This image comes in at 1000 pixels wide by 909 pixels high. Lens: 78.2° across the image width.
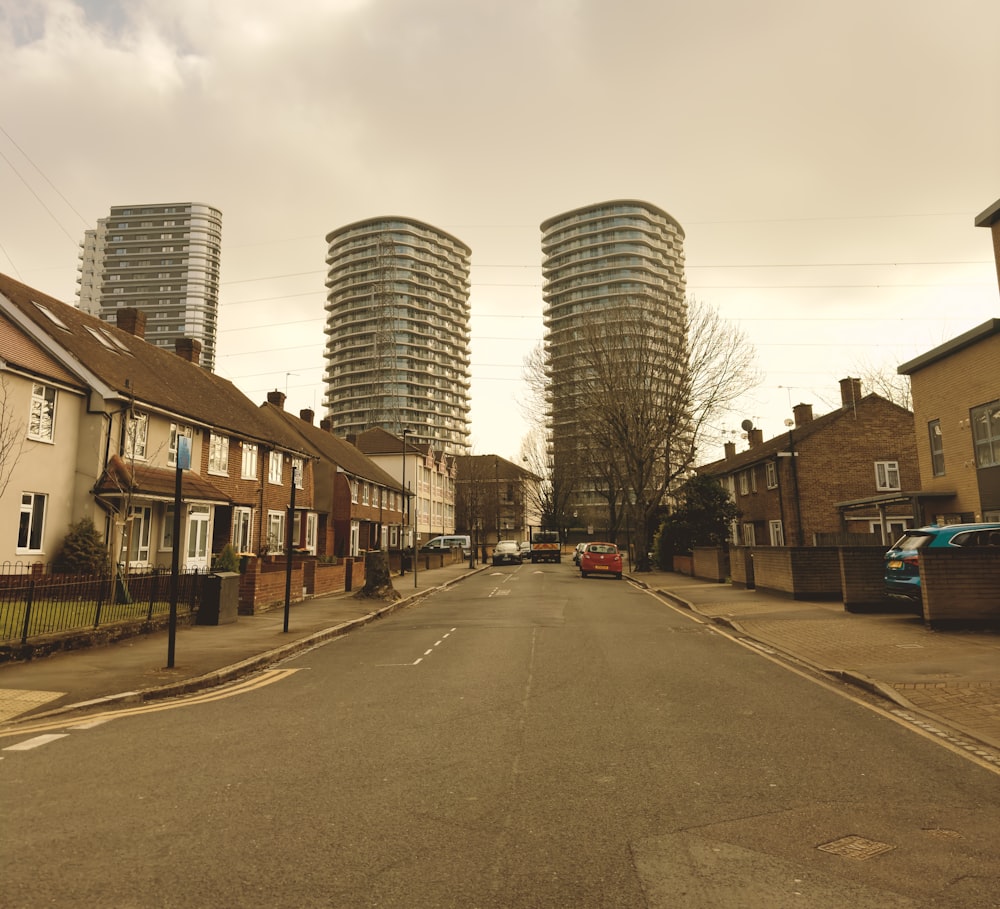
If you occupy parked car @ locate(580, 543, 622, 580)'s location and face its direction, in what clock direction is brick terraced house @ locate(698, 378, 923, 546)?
The brick terraced house is roughly at 3 o'clock from the parked car.

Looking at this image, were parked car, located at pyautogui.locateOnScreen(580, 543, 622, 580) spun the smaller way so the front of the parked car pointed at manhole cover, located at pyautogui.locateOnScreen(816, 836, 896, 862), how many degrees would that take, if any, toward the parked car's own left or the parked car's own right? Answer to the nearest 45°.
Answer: approximately 180°

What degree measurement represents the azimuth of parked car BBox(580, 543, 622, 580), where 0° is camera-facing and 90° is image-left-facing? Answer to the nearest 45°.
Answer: approximately 180°

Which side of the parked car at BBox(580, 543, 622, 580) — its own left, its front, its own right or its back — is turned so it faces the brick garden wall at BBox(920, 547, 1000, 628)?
back

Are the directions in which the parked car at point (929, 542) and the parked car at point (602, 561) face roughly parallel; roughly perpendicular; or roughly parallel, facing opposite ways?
roughly perpendicular

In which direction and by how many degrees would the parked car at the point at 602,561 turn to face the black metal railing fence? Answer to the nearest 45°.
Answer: approximately 135° to its left

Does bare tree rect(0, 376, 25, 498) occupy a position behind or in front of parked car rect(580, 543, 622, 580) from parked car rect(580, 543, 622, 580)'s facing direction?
behind

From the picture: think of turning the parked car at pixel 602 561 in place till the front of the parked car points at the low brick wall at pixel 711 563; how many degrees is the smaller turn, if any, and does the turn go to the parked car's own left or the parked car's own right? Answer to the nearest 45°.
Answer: approximately 135° to the parked car's own right

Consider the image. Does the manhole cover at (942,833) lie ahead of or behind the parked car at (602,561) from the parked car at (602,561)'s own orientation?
behind
